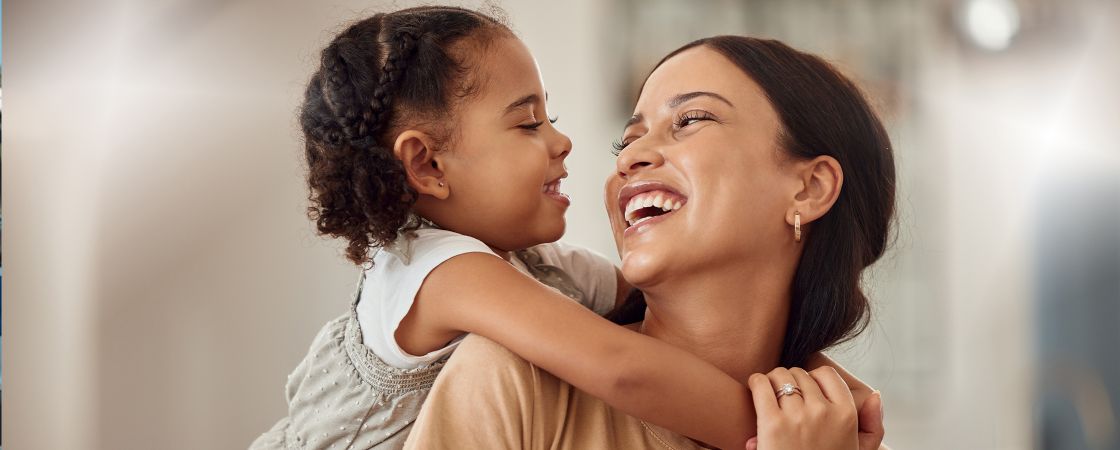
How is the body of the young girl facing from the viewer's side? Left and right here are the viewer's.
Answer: facing to the right of the viewer

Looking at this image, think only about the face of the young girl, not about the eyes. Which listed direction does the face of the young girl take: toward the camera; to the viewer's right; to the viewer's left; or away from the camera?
to the viewer's right
